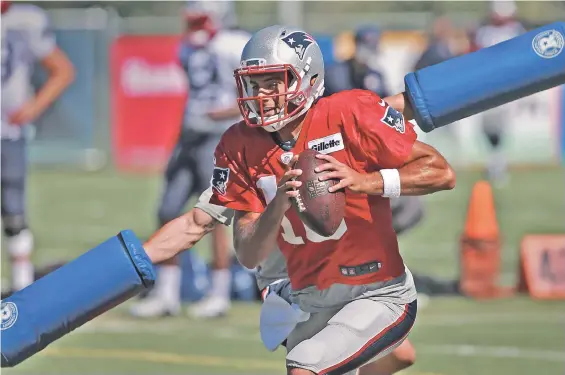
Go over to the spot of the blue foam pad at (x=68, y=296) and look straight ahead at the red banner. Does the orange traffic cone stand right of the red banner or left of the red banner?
right

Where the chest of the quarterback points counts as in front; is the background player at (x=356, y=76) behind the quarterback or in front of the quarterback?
behind

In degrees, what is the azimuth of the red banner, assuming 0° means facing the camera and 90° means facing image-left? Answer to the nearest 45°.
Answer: approximately 0°

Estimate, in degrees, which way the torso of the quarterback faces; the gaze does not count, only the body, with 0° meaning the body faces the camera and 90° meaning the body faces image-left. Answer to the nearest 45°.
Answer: approximately 45°

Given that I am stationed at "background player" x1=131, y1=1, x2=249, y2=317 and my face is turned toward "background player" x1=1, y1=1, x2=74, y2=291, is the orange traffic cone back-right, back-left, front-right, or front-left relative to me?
back-right

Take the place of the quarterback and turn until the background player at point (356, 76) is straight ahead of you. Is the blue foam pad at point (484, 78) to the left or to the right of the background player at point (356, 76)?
right
